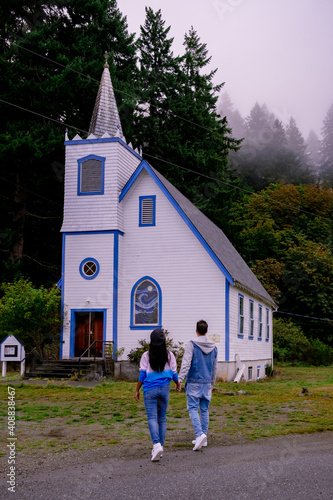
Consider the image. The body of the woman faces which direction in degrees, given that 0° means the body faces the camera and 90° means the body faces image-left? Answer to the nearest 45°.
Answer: approximately 180°

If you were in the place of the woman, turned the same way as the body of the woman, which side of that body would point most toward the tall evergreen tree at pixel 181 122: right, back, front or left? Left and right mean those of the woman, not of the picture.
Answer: front

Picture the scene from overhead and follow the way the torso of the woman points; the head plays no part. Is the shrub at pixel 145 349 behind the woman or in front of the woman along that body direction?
in front

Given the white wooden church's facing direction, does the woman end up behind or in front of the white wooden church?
in front

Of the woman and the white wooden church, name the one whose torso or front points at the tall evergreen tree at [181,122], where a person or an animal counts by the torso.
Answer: the woman

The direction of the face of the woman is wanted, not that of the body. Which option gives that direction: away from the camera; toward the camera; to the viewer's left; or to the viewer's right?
away from the camera

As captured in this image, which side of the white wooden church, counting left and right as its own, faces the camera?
front

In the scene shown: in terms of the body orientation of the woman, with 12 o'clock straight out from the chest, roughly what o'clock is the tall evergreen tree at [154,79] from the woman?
The tall evergreen tree is roughly at 12 o'clock from the woman.

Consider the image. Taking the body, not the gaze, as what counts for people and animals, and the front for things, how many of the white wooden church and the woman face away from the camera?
1

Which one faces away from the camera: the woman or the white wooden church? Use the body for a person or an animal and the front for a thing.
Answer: the woman

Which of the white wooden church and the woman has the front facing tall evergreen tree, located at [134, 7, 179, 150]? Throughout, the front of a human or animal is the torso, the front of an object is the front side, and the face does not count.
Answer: the woman

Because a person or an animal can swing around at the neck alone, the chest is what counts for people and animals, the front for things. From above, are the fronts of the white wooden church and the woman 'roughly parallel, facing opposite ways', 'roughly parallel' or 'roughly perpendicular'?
roughly parallel, facing opposite ways

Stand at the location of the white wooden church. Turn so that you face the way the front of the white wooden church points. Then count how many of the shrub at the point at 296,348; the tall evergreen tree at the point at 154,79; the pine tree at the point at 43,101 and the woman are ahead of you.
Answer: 1

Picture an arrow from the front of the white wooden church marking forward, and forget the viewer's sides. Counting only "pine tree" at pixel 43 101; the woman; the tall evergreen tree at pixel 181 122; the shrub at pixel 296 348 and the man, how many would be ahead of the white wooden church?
2

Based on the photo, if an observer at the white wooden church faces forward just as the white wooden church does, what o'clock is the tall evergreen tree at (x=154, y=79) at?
The tall evergreen tree is roughly at 6 o'clock from the white wooden church.
